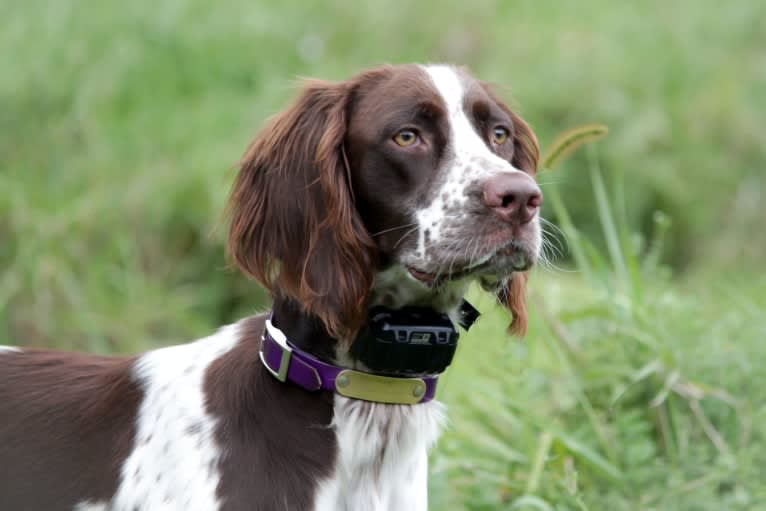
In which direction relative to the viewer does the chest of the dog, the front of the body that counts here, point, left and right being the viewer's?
facing the viewer and to the right of the viewer
